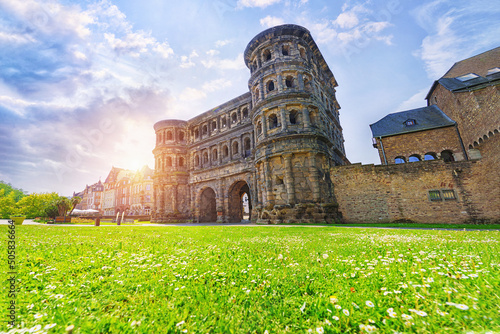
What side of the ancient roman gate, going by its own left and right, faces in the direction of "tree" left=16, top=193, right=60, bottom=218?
right

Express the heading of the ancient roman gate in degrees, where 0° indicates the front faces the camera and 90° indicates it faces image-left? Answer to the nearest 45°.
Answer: approximately 45°

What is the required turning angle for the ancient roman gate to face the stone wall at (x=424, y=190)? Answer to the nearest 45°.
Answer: approximately 90° to its left

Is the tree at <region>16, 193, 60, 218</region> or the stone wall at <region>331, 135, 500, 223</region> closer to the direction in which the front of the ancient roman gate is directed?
the tree

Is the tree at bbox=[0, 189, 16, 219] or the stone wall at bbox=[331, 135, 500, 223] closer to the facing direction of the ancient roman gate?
the tree

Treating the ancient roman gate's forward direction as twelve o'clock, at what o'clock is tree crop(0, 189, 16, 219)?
The tree is roughly at 2 o'clock from the ancient roman gate.

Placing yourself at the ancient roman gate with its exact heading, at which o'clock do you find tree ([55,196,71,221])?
The tree is roughly at 2 o'clock from the ancient roman gate.
